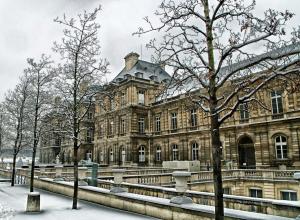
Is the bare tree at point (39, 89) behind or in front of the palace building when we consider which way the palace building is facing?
in front

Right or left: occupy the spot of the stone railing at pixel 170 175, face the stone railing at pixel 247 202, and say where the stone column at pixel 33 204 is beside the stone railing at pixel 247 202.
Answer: right

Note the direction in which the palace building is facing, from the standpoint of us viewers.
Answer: facing the viewer and to the left of the viewer

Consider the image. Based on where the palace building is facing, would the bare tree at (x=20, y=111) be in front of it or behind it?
in front
